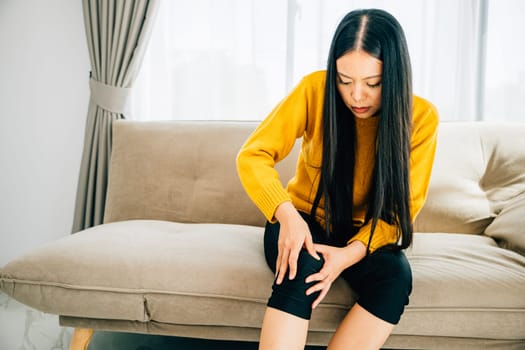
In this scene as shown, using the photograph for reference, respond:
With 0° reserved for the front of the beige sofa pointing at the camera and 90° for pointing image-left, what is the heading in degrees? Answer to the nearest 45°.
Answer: approximately 0°
